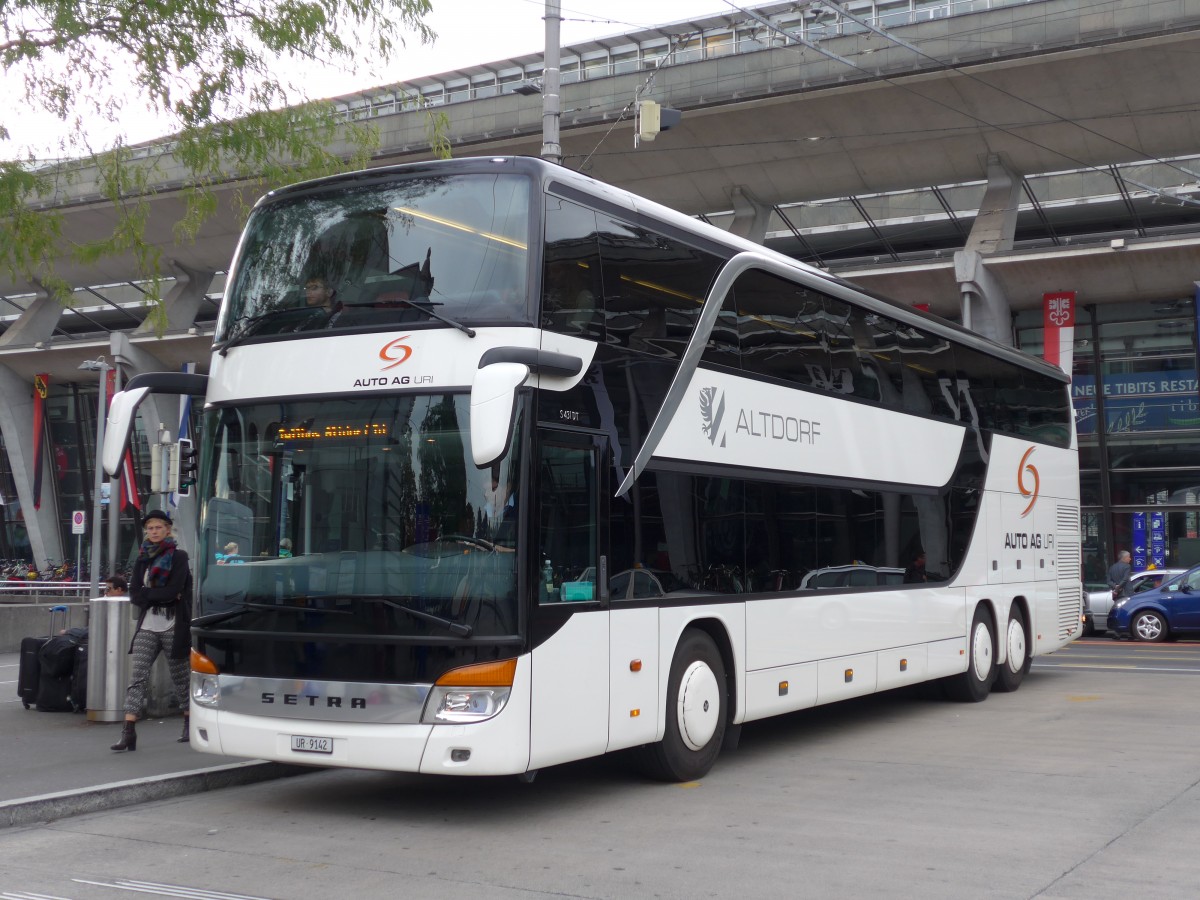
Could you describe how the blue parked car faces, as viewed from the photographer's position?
facing to the left of the viewer

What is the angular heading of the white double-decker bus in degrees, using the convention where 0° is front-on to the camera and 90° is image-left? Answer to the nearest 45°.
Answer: approximately 45°

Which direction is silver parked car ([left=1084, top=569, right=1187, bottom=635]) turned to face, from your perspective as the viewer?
facing to the left of the viewer

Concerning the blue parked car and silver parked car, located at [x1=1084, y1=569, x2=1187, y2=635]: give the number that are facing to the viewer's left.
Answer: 2

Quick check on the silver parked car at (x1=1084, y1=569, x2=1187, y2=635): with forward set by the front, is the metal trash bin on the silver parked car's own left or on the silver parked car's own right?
on the silver parked car's own left
